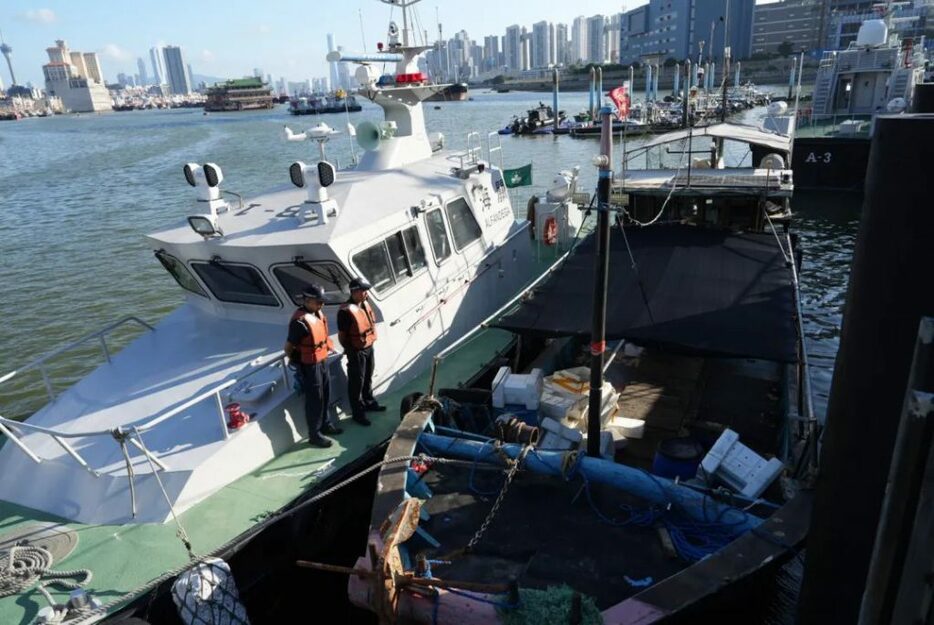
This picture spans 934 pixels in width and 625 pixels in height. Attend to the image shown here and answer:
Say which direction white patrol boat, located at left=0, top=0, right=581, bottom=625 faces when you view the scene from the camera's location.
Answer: facing the viewer and to the left of the viewer

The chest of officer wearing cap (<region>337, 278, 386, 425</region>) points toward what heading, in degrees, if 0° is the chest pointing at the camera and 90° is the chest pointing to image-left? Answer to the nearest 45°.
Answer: approximately 315°

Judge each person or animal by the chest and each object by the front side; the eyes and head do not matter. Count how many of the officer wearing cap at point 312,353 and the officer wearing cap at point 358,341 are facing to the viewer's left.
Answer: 0

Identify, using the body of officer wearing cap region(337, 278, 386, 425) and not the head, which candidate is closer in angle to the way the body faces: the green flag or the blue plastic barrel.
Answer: the blue plastic barrel

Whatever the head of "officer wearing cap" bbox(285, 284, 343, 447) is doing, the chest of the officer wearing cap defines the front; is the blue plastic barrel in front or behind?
in front

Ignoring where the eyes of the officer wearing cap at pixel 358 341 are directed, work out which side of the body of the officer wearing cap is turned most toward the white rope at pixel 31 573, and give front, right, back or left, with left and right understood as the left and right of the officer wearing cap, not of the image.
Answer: right

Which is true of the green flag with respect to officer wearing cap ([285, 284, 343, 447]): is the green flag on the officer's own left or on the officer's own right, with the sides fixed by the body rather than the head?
on the officer's own left

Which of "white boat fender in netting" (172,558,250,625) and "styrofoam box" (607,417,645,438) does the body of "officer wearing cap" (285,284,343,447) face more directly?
the styrofoam box

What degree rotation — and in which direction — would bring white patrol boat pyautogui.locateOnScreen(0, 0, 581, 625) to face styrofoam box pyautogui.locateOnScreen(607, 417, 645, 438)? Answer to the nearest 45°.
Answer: approximately 135° to its left

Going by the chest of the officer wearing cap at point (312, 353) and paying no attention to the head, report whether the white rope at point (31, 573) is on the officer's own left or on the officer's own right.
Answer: on the officer's own right

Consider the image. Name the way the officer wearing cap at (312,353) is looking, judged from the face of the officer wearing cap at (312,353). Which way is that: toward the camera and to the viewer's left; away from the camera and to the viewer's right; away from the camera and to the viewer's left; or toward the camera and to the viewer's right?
toward the camera and to the viewer's right

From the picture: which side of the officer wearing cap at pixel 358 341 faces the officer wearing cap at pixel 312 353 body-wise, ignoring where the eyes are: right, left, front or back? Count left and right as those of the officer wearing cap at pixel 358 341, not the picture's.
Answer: right

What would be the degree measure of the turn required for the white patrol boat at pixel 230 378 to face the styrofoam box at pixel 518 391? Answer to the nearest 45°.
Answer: approximately 135° to its left

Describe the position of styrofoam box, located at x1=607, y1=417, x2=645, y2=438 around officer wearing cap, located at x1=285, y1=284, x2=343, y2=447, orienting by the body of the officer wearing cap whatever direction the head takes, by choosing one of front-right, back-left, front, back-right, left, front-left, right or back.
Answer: front-left

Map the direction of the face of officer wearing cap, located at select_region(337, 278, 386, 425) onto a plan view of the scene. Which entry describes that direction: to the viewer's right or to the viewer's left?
to the viewer's right

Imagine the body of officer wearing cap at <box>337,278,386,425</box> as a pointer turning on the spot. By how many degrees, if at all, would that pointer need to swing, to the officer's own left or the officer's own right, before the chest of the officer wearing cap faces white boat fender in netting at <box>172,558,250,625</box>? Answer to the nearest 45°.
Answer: approximately 90° to the officer's own right

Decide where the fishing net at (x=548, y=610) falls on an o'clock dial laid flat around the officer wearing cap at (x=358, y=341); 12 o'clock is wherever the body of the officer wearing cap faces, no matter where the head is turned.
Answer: The fishing net is roughly at 1 o'clock from the officer wearing cap.

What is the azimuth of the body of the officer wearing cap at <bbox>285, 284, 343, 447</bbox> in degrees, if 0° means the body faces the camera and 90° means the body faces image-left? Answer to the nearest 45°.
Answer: approximately 315°
